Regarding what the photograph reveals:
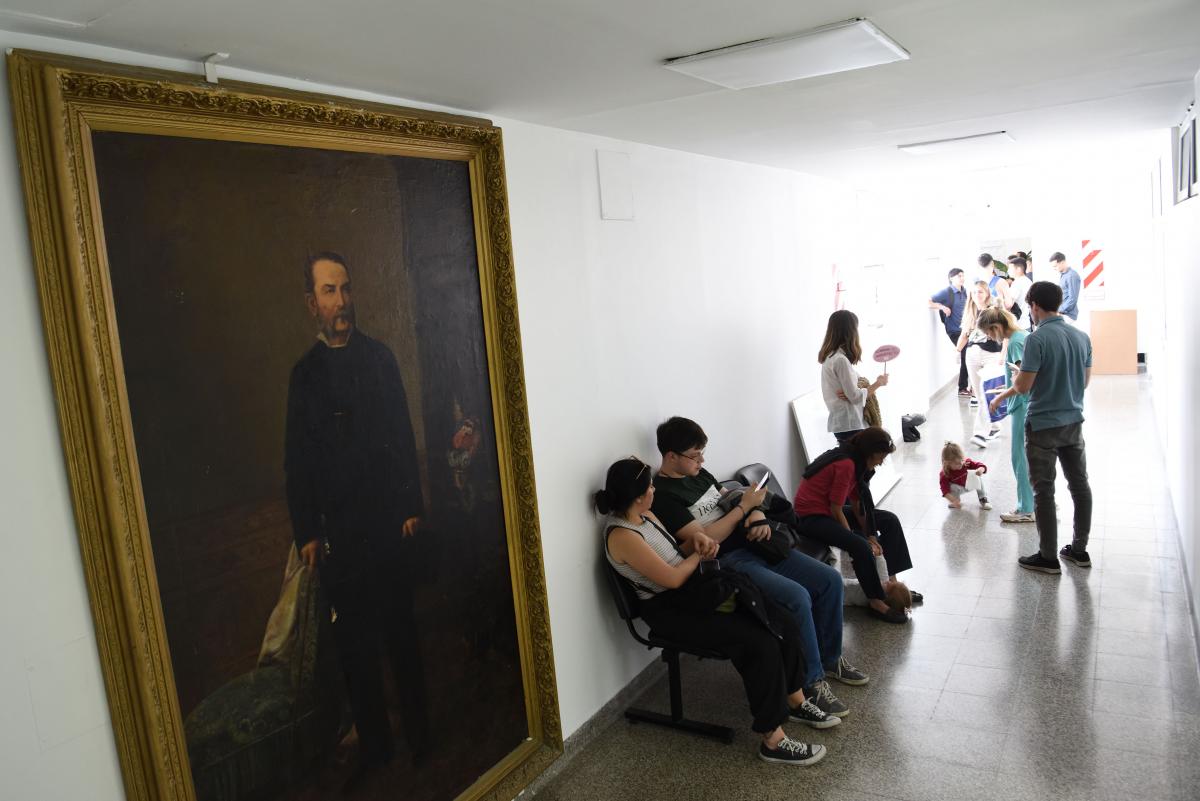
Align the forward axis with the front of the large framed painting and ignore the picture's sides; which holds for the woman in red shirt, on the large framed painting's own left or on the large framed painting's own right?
on the large framed painting's own left

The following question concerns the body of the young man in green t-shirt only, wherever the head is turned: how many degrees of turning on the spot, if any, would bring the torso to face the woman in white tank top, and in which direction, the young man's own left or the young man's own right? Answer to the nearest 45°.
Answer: approximately 45° to the young man's own right

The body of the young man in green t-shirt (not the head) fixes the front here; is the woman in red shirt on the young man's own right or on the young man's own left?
on the young man's own left

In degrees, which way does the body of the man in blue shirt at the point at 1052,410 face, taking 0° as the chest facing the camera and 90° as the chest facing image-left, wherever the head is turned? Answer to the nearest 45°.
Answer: approximately 135°

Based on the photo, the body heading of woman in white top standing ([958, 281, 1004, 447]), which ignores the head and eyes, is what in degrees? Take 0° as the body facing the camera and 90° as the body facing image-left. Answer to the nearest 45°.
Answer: approximately 315°

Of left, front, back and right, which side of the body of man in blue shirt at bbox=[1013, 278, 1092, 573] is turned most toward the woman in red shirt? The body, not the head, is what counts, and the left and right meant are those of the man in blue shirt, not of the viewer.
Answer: left

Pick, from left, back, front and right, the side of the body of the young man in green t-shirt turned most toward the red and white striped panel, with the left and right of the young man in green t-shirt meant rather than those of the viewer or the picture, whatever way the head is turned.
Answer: left

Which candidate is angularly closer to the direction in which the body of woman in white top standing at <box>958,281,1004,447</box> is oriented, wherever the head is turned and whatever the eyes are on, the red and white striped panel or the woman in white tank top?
the woman in white tank top

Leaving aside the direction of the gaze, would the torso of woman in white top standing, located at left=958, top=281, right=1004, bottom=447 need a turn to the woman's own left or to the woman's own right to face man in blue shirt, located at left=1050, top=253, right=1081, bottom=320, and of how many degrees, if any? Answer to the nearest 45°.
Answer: approximately 180°

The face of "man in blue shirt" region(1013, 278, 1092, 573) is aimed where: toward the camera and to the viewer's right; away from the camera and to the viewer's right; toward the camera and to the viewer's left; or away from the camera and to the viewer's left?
away from the camera and to the viewer's left

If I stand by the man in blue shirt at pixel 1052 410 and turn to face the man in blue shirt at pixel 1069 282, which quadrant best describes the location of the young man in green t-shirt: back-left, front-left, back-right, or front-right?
back-left

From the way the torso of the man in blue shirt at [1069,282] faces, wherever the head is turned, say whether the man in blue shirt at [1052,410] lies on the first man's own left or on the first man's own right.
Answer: on the first man's own left
